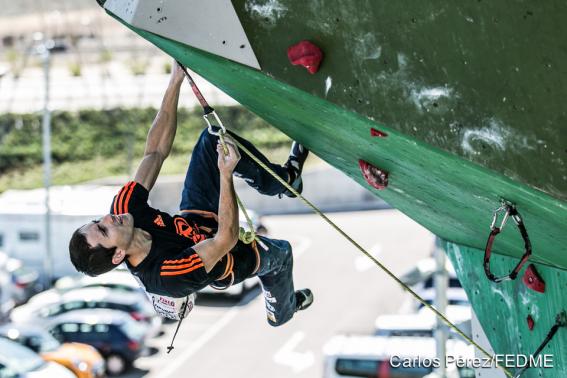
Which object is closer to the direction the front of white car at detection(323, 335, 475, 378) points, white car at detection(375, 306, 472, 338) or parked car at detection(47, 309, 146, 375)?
the white car

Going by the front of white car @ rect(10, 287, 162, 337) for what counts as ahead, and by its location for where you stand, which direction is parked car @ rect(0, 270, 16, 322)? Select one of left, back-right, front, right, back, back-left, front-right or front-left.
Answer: front-right

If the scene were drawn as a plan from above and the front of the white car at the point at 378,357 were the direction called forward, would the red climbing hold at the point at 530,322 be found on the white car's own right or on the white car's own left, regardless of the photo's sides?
on the white car's own right

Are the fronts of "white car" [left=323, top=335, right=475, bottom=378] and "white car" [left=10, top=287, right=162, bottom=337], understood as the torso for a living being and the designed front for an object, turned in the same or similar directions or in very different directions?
very different directions

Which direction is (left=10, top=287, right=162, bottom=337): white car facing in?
to the viewer's left
